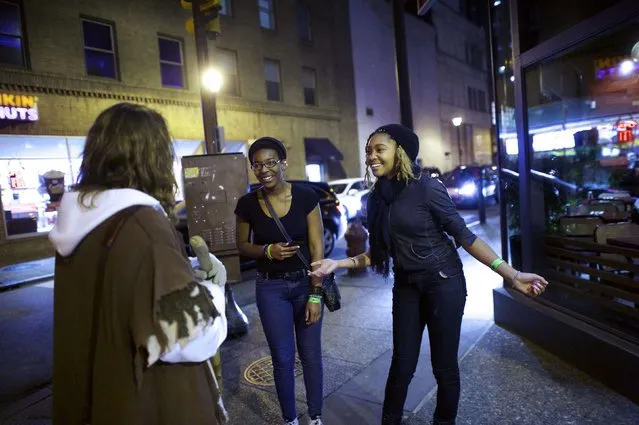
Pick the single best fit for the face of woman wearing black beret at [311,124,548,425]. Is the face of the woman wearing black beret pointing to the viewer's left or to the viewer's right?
to the viewer's left

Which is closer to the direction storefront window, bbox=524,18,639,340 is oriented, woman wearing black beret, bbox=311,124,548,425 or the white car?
the woman wearing black beret

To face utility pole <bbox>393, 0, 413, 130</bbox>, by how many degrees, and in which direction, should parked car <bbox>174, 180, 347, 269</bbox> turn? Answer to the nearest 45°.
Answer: approximately 45° to its left

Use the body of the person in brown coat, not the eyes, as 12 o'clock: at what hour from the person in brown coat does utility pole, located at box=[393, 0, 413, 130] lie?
The utility pole is roughly at 12 o'clock from the person in brown coat.

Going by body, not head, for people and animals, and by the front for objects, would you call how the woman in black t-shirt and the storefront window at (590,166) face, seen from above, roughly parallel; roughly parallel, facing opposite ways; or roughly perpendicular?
roughly perpendicular

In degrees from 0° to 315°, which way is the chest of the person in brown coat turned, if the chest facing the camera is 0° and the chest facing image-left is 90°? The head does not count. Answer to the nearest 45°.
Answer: approximately 225°

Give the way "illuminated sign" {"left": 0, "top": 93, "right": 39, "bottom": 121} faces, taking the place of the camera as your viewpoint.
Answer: facing the viewer

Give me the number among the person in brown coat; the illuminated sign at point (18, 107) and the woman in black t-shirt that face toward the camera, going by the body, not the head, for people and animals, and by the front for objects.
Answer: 2

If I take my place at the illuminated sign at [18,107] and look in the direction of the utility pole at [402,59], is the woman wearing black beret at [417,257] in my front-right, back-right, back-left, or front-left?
front-right

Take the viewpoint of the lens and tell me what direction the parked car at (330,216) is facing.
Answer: facing the viewer and to the left of the viewer

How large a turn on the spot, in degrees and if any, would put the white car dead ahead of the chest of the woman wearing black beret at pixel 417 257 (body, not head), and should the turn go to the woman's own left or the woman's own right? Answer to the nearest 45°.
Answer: approximately 135° to the woman's own right

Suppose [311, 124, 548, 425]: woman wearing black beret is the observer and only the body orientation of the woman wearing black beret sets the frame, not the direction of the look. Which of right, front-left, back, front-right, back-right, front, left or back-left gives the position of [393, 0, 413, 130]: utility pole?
back-right

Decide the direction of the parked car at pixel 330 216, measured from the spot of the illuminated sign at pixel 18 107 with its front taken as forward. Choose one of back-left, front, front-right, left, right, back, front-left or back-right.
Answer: front-left

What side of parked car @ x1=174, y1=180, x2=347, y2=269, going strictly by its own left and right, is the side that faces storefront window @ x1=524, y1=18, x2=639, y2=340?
left

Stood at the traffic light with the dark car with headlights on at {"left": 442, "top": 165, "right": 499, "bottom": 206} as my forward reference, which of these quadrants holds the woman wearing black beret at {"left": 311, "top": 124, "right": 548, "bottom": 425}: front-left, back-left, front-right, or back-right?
back-right

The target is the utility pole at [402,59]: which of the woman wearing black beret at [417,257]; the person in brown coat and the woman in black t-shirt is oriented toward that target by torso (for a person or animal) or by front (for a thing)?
the person in brown coat

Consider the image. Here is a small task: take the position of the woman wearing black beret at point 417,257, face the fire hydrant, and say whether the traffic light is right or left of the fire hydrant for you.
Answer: left
